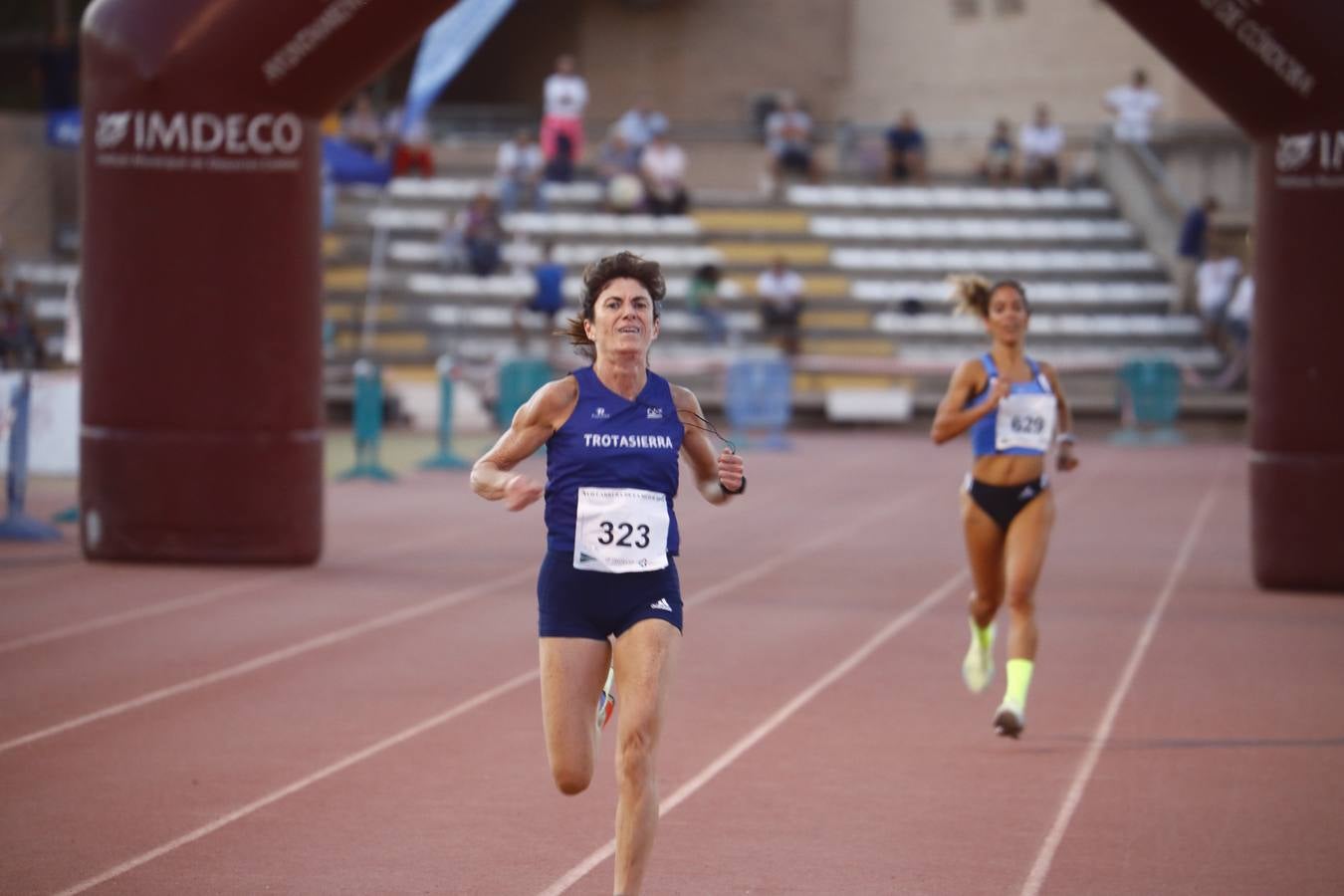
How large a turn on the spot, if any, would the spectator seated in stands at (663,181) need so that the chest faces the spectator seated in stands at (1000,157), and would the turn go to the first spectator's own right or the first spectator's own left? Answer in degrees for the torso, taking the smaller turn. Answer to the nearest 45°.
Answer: approximately 90° to the first spectator's own left

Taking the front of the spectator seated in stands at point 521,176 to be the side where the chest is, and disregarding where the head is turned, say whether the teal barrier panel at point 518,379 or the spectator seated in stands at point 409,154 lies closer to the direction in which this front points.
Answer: the teal barrier panel

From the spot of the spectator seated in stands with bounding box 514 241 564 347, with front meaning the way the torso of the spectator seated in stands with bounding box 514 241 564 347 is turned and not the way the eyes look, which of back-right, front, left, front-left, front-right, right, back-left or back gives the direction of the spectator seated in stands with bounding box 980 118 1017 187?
back

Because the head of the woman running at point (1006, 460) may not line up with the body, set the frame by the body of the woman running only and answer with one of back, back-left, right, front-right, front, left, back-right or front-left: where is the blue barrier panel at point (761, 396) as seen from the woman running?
back

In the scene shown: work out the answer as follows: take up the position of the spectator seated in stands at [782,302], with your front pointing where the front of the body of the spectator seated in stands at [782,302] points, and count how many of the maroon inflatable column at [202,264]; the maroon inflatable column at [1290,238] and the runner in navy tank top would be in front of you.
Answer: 3

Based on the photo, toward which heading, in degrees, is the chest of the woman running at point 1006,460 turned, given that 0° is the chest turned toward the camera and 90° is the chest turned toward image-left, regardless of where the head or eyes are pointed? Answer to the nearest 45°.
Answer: approximately 0°

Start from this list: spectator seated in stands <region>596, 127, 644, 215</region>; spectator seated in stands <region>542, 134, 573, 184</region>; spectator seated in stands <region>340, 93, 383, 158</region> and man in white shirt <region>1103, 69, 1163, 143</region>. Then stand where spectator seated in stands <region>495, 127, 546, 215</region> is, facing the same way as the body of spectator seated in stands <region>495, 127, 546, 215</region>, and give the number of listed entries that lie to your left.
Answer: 3

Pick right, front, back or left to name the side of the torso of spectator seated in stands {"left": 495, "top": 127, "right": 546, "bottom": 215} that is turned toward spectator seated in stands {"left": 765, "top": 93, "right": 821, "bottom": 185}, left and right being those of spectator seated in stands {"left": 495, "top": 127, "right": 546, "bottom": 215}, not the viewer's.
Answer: left

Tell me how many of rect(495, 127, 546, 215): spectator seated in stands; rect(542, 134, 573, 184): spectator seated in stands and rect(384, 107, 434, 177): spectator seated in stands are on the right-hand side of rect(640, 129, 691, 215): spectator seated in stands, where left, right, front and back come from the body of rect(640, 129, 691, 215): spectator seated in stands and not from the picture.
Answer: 3

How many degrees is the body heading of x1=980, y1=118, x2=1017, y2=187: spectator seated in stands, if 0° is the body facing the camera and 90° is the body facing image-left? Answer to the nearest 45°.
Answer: approximately 0°

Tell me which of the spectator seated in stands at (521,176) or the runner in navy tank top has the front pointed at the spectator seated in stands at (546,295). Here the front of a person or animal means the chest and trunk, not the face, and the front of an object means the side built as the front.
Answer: the spectator seated in stands at (521,176)

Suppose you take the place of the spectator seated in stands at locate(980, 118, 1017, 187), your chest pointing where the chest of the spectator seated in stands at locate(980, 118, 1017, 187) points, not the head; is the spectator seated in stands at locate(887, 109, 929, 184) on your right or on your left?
on your right
